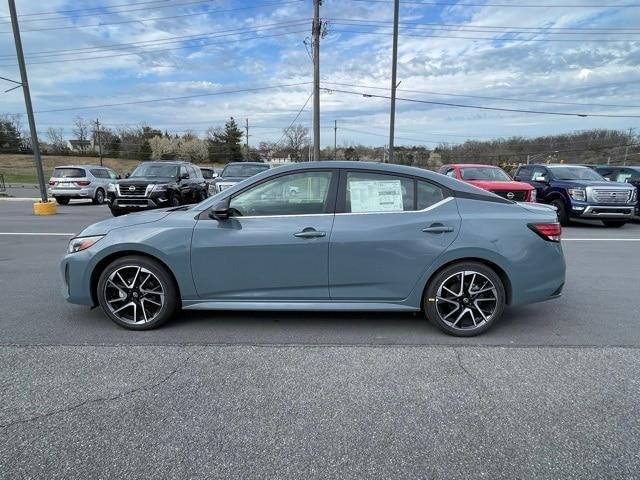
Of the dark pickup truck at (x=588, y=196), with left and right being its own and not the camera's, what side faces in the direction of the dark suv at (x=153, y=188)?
right

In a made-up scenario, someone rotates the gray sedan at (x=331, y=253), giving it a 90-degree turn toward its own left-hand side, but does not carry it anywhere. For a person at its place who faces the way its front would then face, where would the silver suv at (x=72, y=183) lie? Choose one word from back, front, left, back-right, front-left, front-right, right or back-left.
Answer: back-right

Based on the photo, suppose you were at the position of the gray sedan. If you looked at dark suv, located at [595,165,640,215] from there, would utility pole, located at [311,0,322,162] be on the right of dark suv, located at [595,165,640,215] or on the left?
left

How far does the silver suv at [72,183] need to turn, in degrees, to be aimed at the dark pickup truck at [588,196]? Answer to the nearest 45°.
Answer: approximately 90° to its right

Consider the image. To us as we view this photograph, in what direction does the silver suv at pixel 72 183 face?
facing away from the viewer and to the right of the viewer

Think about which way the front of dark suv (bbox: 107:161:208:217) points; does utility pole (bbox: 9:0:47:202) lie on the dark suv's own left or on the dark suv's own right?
on the dark suv's own right

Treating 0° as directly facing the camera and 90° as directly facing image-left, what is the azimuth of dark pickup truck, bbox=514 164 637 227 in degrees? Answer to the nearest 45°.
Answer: approximately 315°

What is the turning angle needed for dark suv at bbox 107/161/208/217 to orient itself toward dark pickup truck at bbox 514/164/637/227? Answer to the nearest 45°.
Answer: approximately 90° to its left

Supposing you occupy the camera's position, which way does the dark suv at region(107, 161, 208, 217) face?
facing the viewer and to the left of the viewer

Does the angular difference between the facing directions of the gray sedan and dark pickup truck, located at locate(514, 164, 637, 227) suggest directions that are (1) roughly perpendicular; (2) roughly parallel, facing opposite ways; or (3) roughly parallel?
roughly perpendicular

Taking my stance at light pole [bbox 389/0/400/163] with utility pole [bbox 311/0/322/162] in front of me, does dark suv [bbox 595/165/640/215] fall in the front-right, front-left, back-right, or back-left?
back-left

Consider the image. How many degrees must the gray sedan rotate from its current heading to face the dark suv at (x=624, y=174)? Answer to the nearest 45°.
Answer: approximately 135° to its right

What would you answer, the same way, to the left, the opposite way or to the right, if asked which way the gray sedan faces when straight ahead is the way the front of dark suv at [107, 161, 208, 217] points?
to the right

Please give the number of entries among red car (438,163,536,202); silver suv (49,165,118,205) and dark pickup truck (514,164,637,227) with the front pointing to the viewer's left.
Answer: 0

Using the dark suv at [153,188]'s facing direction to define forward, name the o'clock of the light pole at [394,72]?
The light pole is roughly at 7 o'clock from the dark suv.

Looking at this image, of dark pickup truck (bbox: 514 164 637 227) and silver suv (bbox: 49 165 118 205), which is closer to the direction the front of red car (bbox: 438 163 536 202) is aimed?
the dark pickup truck

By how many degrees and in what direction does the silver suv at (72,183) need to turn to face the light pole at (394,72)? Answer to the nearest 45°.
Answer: approximately 45° to its right

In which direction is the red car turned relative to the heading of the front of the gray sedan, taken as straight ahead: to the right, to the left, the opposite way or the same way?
to the left

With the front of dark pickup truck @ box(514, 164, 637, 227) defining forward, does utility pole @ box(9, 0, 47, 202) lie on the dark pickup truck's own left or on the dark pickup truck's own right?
on the dark pickup truck's own right

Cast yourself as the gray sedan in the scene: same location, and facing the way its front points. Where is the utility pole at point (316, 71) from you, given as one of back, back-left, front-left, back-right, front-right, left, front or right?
right

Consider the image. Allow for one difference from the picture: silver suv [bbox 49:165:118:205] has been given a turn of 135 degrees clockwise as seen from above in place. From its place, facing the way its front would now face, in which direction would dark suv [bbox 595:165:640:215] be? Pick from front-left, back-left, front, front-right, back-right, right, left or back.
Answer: front-left

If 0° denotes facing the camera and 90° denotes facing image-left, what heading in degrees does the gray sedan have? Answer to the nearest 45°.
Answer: approximately 90°
